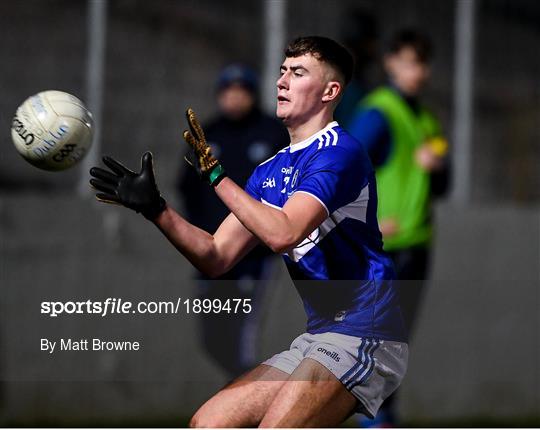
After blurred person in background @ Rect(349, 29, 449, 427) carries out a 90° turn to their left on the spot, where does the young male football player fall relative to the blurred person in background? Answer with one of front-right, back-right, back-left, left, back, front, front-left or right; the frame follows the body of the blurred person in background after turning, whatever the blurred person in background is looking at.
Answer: back-right

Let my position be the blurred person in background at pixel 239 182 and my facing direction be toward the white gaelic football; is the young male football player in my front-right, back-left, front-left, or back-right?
front-left

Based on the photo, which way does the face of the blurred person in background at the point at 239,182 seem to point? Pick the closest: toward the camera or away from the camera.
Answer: toward the camera
